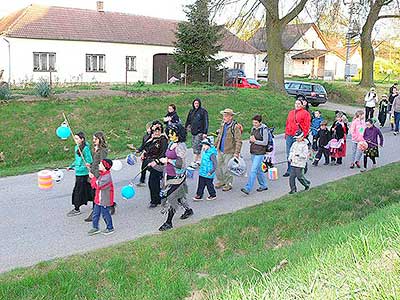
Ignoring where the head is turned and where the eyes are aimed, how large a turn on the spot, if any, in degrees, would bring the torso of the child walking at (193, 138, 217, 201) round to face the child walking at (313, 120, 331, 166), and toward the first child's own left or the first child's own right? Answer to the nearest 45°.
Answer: approximately 180°

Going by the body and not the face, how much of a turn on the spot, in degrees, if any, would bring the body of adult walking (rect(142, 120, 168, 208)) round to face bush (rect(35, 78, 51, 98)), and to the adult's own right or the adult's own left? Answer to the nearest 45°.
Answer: approximately 135° to the adult's own right

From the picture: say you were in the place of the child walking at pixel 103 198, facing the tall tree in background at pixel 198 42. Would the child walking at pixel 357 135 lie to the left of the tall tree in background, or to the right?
right

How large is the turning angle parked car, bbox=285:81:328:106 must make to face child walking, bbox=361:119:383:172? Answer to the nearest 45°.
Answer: approximately 135° to its left

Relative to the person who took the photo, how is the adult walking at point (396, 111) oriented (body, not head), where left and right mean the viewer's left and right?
facing the viewer and to the left of the viewer

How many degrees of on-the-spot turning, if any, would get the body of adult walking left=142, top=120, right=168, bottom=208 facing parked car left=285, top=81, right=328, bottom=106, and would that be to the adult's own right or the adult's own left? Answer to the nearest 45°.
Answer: approximately 135° to the adult's own right

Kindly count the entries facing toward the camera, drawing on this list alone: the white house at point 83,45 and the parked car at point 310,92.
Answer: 1

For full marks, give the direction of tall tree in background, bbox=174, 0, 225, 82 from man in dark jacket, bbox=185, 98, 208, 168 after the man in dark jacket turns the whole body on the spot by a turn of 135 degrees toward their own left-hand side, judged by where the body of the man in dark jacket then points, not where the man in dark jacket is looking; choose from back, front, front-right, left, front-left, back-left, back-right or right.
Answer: left

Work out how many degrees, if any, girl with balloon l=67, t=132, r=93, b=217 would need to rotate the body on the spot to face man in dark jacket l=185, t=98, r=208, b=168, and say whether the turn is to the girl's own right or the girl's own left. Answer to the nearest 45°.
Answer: approximately 180°

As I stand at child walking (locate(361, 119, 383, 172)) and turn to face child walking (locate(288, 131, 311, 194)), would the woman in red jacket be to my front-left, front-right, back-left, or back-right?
front-right

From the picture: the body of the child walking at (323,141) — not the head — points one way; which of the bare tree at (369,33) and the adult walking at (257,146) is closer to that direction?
the adult walking

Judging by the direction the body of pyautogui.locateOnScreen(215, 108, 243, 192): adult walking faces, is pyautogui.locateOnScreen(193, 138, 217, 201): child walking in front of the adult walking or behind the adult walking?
in front

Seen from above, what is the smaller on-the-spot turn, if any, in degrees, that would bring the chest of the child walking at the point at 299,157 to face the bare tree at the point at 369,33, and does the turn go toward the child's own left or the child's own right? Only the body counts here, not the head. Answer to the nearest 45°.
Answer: approximately 135° to the child's own right

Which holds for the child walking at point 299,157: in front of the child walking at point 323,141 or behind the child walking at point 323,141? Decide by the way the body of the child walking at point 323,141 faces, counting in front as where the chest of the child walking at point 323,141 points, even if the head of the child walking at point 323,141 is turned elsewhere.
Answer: in front

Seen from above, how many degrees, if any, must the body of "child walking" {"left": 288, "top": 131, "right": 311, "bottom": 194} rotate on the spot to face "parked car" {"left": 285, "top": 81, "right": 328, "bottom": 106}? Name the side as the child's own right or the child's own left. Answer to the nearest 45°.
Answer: approximately 135° to the child's own right

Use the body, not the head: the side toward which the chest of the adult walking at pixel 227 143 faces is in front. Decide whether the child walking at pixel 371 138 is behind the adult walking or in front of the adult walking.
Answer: behind

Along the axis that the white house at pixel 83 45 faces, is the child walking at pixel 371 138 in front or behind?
in front
